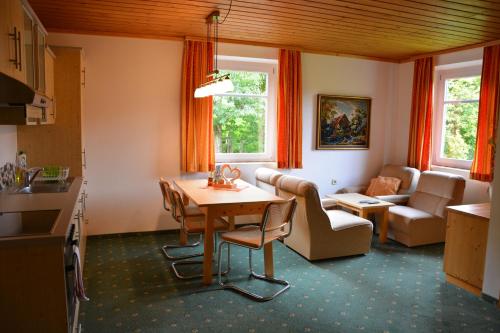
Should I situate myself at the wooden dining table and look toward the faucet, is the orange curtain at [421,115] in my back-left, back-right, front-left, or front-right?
back-right

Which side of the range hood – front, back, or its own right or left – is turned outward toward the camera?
right

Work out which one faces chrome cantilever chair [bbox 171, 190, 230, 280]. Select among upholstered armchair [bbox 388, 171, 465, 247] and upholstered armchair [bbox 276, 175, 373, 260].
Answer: upholstered armchair [bbox 388, 171, 465, 247]

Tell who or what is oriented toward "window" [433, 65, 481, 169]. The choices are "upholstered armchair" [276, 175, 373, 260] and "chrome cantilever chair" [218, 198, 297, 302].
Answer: the upholstered armchair

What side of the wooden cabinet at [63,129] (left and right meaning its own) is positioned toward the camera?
right

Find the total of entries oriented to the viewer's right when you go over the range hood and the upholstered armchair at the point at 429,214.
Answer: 1

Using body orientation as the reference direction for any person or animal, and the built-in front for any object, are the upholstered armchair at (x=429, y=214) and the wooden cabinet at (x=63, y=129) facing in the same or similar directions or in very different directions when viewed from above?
very different directions

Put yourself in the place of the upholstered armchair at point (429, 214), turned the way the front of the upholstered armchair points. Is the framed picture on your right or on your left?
on your right

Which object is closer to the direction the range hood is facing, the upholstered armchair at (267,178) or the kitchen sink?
the upholstered armchair

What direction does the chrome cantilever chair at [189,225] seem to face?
to the viewer's right

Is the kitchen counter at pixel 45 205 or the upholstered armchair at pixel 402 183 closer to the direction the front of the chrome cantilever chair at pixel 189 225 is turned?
the upholstered armchair

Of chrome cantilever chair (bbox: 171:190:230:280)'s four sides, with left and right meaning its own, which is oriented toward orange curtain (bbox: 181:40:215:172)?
left

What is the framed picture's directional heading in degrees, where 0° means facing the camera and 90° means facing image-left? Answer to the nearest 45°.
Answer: approximately 0°
